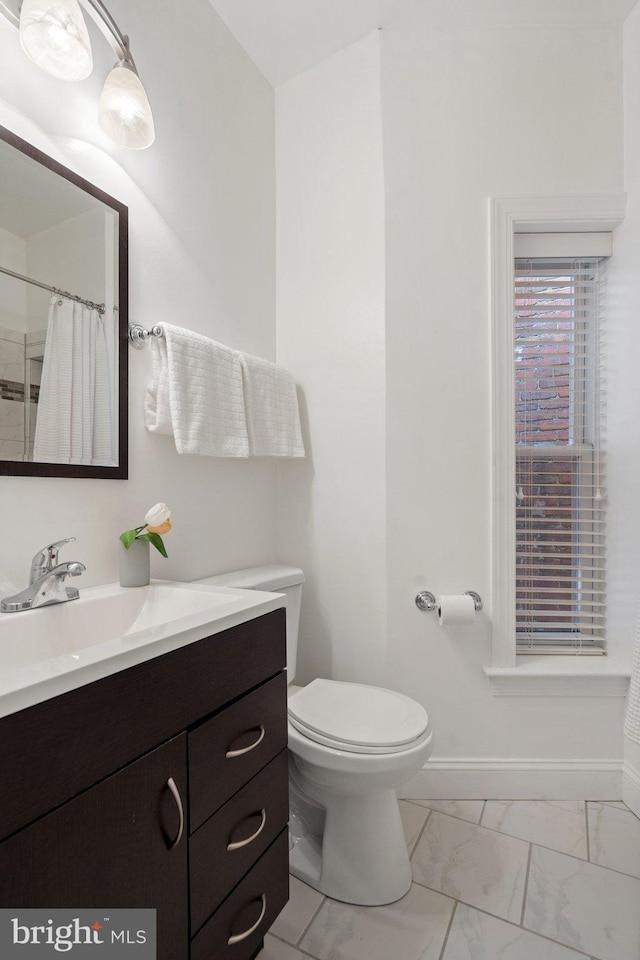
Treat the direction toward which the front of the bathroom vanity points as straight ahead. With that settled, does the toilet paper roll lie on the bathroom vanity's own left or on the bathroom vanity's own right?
on the bathroom vanity's own left

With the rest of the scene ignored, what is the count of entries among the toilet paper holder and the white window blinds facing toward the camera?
2

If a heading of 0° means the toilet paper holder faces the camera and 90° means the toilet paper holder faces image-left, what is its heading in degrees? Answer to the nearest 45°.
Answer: approximately 0°

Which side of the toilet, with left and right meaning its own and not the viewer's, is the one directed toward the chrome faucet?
right

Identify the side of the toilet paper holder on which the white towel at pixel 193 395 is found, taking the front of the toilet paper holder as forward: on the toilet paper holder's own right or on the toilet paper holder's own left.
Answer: on the toilet paper holder's own right

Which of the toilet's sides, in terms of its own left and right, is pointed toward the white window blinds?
left

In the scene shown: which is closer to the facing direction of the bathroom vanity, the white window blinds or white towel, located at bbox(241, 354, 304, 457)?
the white window blinds

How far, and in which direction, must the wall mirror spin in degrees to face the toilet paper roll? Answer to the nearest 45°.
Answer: approximately 45° to its left
